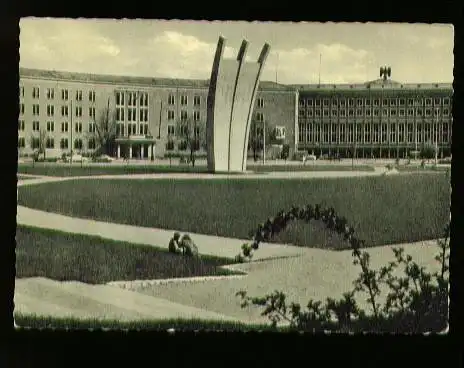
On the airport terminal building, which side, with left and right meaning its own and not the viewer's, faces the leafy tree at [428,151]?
left

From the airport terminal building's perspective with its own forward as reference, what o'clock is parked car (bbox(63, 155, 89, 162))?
The parked car is roughly at 3 o'clock from the airport terminal building.

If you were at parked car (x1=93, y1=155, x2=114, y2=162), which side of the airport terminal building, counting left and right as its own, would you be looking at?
right

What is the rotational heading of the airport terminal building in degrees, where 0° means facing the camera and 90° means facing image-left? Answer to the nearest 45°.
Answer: approximately 0°
